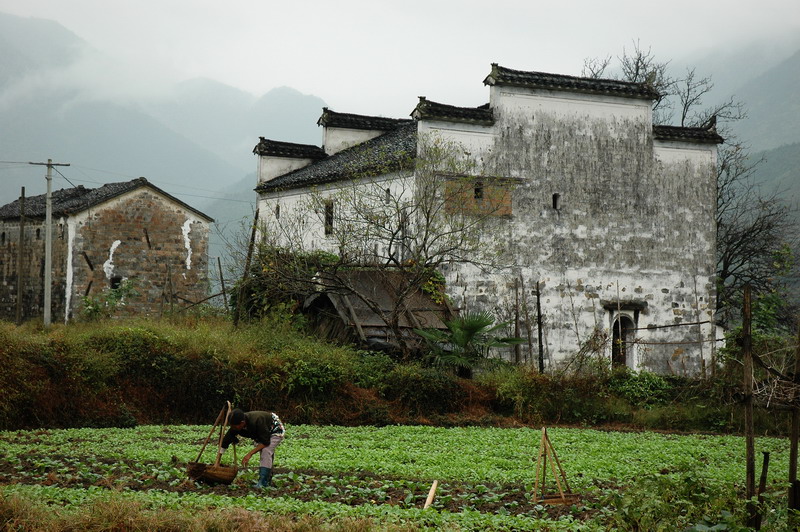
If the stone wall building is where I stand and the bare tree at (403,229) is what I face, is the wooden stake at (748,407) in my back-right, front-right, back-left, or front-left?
front-right

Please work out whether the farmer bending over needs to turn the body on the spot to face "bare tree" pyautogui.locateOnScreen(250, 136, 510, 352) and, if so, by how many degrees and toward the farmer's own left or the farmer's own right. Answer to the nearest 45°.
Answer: approximately 90° to the farmer's own right

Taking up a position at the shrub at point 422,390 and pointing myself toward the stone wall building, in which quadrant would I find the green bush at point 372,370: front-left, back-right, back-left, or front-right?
front-left

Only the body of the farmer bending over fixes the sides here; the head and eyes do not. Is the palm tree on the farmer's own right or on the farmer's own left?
on the farmer's own right

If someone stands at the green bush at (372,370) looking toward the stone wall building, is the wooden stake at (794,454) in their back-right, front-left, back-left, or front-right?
back-left

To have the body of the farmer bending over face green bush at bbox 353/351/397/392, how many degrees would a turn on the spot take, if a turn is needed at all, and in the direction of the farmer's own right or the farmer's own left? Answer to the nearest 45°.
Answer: approximately 90° to the farmer's own right

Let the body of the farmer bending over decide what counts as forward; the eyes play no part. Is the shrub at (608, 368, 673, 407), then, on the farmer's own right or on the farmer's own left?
on the farmer's own right

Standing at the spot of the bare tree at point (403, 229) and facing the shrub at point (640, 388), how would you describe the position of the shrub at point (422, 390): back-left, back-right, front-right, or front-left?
front-right

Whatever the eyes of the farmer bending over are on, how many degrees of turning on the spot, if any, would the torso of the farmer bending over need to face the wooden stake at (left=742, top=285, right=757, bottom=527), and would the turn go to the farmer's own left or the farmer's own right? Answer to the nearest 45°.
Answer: approximately 135° to the farmer's own left

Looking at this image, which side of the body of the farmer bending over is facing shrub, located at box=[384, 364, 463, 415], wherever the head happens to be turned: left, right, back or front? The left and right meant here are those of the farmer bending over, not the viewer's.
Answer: right

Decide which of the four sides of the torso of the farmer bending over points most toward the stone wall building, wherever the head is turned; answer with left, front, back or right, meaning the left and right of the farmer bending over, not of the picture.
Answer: right

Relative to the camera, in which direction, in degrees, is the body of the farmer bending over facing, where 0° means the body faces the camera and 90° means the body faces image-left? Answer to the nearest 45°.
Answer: approximately 90°

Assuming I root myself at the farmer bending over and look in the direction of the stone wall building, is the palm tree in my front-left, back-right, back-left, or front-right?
front-right
